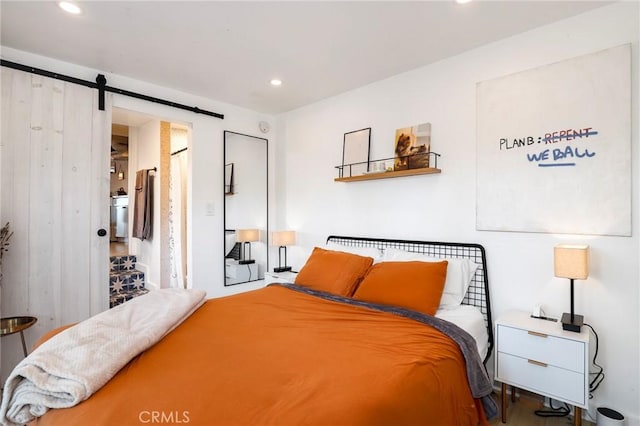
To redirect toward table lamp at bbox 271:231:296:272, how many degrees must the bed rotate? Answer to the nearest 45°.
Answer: approximately 135° to its right

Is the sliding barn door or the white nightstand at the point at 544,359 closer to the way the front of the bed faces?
the sliding barn door

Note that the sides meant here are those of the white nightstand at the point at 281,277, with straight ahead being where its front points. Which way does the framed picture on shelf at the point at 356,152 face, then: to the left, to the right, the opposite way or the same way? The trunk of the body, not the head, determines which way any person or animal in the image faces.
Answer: the same way

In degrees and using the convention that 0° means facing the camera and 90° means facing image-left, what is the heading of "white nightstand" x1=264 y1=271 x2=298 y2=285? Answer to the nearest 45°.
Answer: approximately 45°

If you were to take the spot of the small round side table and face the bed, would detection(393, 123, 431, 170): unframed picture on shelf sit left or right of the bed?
left

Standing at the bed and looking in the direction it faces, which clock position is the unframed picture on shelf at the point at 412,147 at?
The unframed picture on shelf is roughly at 6 o'clock from the bed.

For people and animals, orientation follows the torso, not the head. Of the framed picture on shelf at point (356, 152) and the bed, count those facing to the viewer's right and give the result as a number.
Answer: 0

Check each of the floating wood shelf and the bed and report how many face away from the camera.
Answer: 0

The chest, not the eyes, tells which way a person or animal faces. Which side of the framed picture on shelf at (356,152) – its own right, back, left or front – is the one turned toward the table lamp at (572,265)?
left

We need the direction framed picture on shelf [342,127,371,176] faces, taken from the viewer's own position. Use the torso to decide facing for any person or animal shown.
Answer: facing the viewer and to the left of the viewer

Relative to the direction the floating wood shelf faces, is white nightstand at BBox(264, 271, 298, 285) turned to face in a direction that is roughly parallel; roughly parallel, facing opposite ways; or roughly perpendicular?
roughly parallel

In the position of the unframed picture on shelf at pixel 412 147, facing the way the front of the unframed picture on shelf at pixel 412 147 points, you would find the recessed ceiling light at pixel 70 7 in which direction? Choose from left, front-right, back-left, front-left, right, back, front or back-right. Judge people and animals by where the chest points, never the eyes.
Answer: front

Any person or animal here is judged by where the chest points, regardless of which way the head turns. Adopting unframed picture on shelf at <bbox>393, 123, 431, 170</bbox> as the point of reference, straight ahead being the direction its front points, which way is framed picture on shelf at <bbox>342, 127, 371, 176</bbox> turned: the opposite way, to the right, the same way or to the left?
the same way

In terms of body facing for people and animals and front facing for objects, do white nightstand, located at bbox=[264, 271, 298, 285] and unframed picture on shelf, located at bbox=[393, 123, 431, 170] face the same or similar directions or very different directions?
same or similar directions

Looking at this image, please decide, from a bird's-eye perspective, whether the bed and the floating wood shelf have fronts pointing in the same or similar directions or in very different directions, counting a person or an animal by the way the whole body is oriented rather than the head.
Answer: same or similar directions

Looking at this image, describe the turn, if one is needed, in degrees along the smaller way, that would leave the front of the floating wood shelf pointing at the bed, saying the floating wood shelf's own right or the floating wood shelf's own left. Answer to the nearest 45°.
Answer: approximately 45° to the floating wood shelf's own left

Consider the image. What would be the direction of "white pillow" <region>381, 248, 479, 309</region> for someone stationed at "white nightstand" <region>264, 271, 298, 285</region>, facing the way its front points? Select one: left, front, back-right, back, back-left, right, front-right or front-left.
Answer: left

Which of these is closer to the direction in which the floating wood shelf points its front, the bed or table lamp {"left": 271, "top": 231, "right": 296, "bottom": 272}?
the bed
